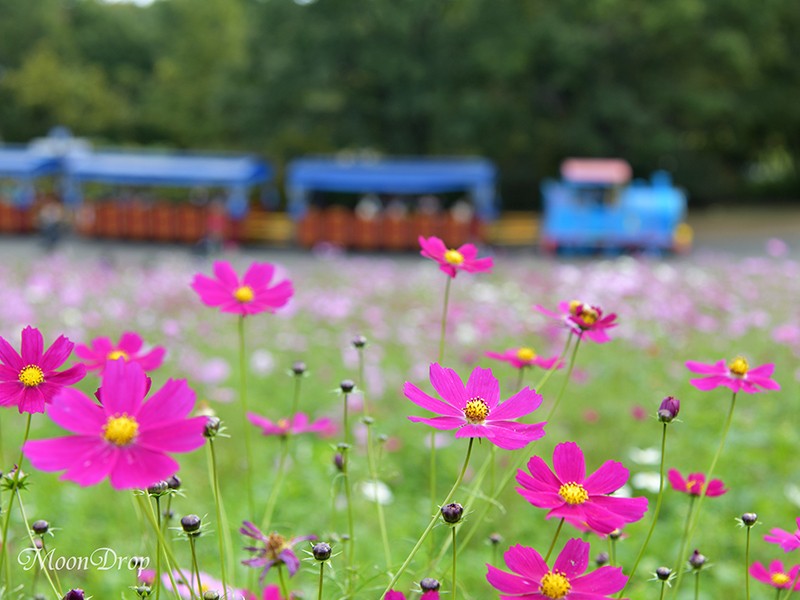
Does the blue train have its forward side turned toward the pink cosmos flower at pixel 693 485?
no

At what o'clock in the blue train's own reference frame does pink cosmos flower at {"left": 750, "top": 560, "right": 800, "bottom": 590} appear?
The pink cosmos flower is roughly at 3 o'clock from the blue train.

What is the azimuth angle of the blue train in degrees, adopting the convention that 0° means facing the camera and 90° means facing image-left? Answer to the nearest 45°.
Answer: approximately 270°

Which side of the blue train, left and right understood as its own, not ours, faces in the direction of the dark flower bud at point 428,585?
right

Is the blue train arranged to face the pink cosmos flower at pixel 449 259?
no

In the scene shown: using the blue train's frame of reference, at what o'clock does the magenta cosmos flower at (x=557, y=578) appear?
The magenta cosmos flower is roughly at 3 o'clock from the blue train.

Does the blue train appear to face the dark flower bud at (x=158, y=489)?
no

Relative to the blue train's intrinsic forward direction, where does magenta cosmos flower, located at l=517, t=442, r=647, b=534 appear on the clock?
The magenta cosmos flower is roughly at 3 o'clock from the blue train.

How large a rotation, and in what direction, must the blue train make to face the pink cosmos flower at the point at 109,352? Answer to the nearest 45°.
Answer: approximately 90° to its right

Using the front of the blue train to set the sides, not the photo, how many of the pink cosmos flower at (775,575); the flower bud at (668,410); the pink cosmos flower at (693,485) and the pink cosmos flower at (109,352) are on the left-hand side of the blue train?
0

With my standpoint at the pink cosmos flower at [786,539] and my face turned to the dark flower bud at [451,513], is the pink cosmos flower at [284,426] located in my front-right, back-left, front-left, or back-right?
front-right

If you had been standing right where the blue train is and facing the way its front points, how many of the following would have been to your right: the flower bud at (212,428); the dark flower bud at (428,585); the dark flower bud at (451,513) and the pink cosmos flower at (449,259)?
4

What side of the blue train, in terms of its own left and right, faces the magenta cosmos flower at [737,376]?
right

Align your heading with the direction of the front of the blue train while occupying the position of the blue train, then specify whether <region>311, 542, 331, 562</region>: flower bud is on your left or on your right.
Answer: on your right
